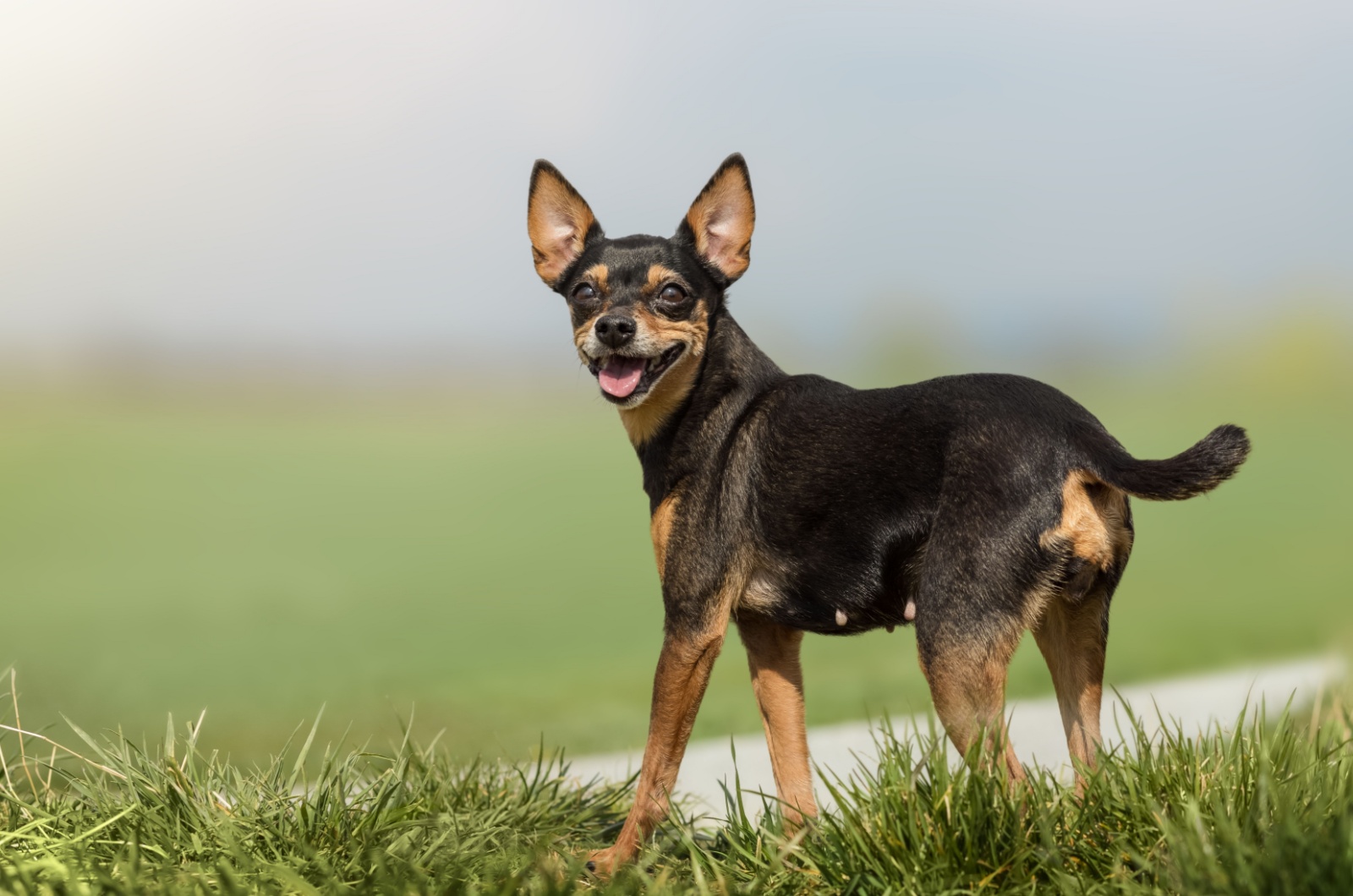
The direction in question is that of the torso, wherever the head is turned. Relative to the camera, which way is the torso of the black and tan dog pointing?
to the viewer's left
